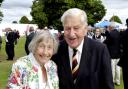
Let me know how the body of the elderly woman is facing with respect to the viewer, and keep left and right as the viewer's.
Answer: facing the viewer and to the right of the viewer

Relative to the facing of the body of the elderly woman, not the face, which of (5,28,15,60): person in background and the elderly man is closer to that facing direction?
the elderly man

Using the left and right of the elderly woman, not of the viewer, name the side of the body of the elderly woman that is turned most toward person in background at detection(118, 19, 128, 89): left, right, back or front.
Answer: left

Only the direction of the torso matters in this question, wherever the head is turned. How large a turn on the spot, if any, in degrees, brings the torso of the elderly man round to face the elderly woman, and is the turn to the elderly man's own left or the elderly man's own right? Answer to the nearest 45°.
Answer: approximately 45° to the elderly man's own right

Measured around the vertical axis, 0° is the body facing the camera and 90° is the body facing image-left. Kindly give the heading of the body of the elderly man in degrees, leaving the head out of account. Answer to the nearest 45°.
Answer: approximately 45°

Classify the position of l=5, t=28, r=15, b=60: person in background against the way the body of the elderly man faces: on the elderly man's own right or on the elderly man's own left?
on the elderly man's own right

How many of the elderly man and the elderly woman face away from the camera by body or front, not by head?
0

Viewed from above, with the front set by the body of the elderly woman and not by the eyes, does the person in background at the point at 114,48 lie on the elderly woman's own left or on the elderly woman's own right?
on the elderly woman's own left

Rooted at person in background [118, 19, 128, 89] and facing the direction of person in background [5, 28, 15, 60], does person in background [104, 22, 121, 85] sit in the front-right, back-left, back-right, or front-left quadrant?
front-right

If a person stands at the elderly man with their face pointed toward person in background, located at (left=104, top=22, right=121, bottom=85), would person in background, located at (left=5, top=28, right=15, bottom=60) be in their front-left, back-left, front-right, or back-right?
front-left

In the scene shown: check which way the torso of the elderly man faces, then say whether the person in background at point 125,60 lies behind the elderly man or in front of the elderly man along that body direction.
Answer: behind
